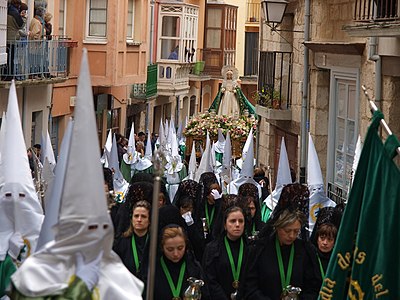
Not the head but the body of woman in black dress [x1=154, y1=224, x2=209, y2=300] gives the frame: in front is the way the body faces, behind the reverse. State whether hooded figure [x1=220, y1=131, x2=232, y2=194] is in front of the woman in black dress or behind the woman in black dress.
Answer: behind

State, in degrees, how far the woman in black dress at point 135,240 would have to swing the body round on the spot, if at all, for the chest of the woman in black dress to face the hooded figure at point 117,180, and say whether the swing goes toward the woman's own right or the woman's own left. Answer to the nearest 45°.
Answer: approximately 180°

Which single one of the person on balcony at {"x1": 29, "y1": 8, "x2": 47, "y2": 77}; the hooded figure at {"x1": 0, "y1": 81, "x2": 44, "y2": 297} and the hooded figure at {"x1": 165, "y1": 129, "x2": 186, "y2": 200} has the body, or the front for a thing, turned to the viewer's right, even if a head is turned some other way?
the person on balcony

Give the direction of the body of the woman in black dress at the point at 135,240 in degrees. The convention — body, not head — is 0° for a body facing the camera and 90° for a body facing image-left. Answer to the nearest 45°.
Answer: approximately 0°

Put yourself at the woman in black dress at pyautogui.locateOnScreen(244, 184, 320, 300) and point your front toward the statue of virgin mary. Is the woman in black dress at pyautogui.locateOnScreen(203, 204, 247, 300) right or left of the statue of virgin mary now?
left

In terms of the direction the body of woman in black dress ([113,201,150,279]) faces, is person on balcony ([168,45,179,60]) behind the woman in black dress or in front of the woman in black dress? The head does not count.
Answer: behind

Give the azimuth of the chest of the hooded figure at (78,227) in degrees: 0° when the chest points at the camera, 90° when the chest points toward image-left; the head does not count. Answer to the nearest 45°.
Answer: approximately 315°
